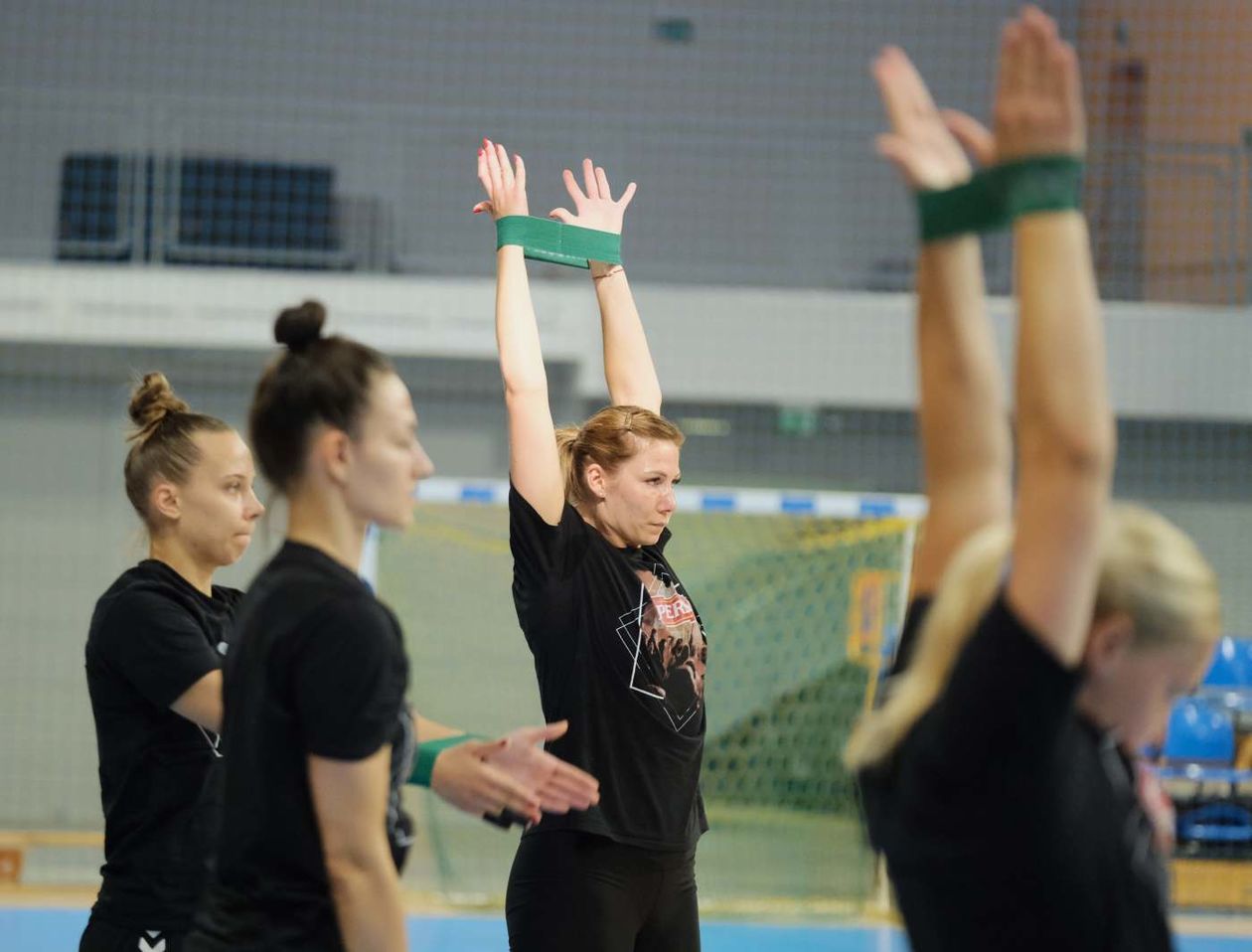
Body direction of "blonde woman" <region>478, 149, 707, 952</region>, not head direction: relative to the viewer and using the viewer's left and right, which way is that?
facing the viewer and to the right of the viewer

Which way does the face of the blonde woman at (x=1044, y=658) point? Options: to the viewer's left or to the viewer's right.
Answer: to the viewer's right

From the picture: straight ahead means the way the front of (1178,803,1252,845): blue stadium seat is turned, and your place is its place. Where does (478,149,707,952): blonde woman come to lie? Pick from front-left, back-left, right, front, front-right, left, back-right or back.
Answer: front

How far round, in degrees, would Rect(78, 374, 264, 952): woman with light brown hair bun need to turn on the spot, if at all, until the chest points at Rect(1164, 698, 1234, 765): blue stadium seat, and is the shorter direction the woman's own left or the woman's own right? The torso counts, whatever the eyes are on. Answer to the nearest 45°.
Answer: approximately 45° to the woman's own left

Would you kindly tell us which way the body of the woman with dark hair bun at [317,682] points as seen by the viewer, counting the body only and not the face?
to the viewer's right

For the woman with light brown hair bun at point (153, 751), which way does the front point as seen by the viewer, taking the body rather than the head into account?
to the viewer's right

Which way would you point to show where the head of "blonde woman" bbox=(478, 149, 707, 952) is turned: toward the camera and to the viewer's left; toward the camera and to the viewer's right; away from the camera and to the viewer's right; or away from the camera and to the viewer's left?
toward the camera and to the viewer's right

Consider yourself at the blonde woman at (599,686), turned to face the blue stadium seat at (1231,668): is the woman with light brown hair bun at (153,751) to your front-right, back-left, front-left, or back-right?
back-left
